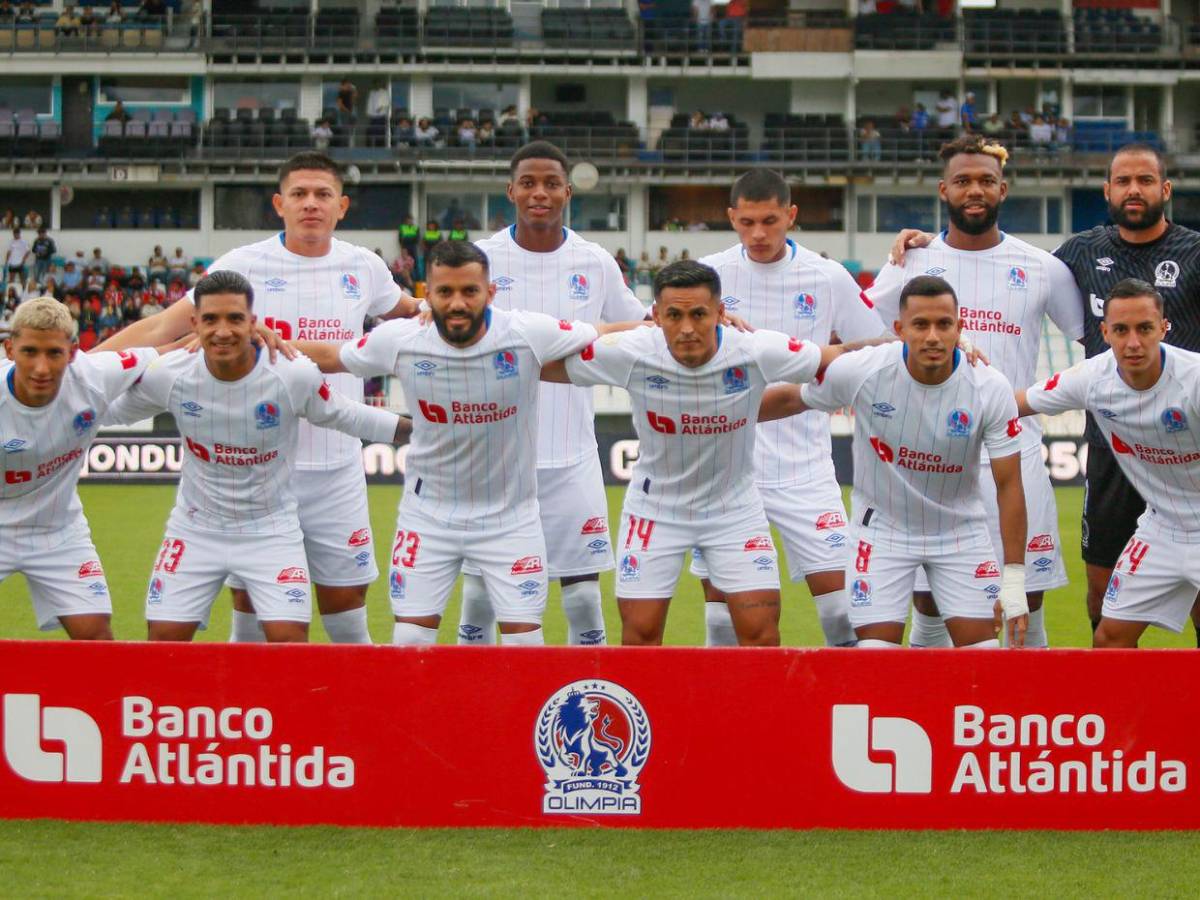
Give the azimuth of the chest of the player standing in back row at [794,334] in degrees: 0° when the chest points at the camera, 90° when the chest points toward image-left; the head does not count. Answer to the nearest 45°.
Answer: approximately 0°
